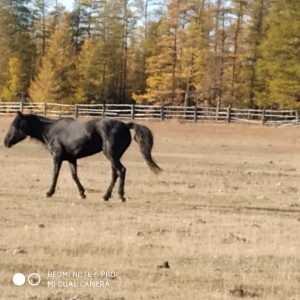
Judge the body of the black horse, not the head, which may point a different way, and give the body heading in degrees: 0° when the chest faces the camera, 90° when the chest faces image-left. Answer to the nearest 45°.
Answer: approximately 90°
